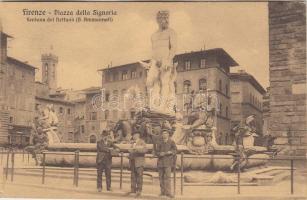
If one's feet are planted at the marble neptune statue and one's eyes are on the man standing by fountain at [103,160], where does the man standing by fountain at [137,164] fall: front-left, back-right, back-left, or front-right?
front-left

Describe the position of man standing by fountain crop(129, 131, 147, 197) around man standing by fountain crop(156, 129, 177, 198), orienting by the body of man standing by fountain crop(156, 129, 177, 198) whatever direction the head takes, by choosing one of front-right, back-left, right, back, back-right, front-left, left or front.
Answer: right

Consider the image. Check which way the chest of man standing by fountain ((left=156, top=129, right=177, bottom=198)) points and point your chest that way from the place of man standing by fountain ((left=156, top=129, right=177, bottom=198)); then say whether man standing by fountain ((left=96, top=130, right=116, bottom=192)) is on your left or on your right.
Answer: on your right

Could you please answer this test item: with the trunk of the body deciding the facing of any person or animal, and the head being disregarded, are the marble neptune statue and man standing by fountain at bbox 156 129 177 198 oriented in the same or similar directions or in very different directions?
same or similar directions

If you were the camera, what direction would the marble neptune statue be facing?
facing the viewer

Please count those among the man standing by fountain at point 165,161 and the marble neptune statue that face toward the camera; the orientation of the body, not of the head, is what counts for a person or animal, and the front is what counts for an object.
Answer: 2
